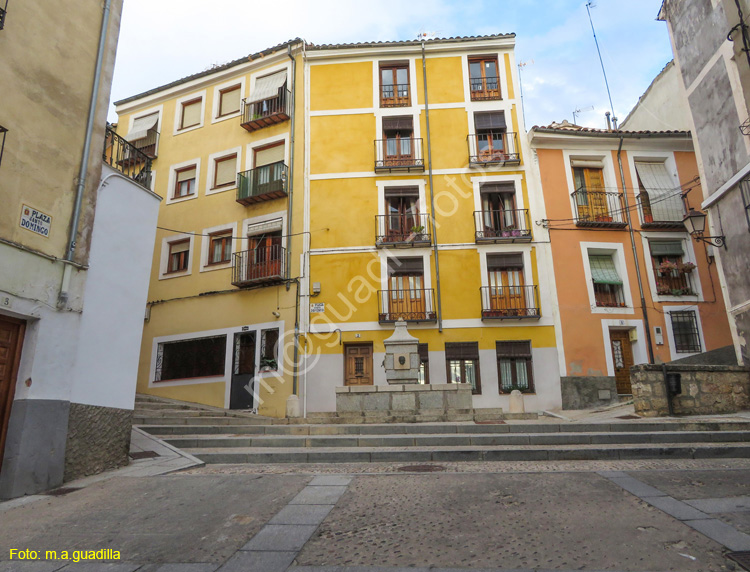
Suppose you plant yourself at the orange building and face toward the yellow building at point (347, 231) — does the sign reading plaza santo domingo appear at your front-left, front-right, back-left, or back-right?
front-left

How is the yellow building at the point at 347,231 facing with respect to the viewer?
toward the camera

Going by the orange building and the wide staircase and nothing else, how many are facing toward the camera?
2

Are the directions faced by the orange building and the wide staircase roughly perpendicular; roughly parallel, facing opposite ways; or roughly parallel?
roughly parallel

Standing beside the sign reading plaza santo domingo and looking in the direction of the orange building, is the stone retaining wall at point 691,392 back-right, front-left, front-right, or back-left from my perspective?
front-right

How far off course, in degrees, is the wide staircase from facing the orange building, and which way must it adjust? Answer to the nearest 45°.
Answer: approximately 135° to its left

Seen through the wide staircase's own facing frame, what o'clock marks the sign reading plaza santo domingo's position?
The sign reading plaza santo domingo is roughly at 2 o'clock from the wide staircase.

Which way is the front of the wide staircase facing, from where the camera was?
facing the viewer

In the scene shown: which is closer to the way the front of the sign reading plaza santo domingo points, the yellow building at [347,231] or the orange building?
the orange building

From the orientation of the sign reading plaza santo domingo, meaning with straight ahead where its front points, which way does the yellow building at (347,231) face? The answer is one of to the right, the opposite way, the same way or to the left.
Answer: to the right

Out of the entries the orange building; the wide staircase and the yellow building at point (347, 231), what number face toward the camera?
3

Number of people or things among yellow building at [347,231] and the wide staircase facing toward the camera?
2

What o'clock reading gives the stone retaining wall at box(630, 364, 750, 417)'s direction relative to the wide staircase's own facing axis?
The stone retaining wall is roughly at 8 o'clock from the wide staircase.

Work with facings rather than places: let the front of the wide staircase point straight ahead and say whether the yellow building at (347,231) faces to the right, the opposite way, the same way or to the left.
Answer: the same way
